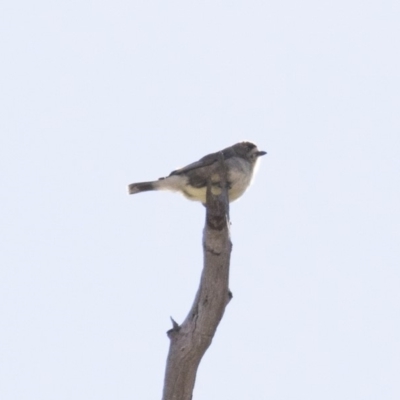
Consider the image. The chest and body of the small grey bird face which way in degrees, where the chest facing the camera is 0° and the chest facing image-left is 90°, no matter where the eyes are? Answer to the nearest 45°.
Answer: approximately 270°
